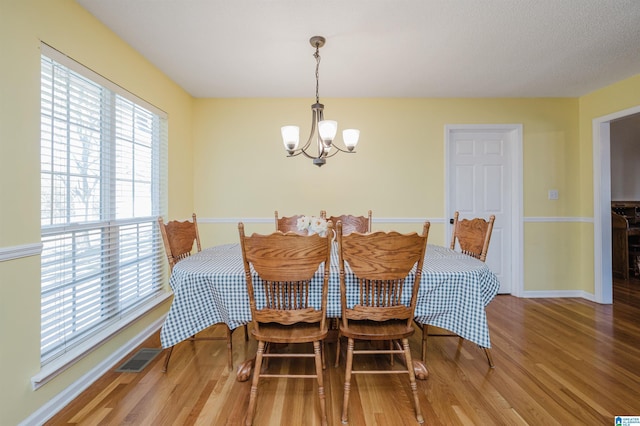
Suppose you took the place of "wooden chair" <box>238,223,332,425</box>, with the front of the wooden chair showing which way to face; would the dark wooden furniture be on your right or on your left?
on your right

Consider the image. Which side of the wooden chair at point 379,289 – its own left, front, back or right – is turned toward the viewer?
back

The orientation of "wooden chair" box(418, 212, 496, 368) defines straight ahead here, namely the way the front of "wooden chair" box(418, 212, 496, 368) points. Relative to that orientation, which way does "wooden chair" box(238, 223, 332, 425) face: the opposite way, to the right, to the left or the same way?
to the right

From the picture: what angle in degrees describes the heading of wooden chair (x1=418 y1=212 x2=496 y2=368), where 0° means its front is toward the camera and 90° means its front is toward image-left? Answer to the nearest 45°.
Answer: approximately 45°

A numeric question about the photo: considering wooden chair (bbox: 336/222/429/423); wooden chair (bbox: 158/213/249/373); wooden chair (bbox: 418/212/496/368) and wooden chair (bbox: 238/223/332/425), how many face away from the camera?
2

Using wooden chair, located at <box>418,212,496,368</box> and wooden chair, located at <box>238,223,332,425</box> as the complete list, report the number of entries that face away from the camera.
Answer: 1

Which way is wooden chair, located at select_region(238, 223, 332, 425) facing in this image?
away from the camera

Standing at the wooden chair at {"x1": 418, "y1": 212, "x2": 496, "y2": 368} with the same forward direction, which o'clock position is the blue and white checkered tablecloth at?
The blue and white checkered tablecloth is roughly at 12 o'clock from the wooden chair.

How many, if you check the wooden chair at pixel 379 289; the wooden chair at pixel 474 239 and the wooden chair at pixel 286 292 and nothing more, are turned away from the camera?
2

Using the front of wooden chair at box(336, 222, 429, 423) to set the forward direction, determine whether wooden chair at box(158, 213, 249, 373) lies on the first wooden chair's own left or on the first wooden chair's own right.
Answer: on the first wooden chair's own left

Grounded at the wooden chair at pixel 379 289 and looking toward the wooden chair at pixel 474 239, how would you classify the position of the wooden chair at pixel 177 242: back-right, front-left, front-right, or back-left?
back-left

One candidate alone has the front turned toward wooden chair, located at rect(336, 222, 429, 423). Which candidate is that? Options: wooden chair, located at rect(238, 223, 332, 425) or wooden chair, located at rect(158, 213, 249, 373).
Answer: wooden chair, located at rect(158, 213, 249, 373)

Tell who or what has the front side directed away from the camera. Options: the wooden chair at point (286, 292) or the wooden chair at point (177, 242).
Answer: the wooden chair at point (286, 292)

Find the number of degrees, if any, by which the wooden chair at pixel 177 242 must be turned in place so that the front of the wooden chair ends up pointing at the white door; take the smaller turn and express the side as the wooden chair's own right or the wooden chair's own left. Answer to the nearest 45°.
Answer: approximately 45° to the wooden chair's own left
